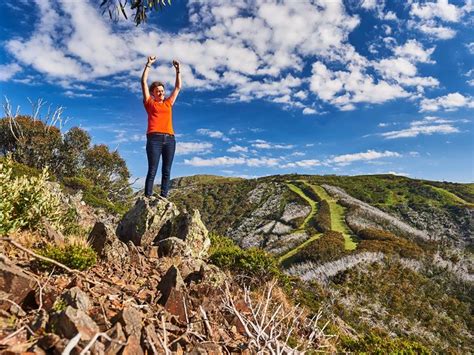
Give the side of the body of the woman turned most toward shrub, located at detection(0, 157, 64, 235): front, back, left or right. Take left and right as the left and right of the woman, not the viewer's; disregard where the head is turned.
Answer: right

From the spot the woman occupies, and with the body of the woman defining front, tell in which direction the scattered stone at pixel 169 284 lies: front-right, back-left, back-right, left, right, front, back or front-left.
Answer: front-right

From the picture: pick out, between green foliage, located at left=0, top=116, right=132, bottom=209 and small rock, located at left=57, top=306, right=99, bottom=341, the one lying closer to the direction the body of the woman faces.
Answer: the small rock

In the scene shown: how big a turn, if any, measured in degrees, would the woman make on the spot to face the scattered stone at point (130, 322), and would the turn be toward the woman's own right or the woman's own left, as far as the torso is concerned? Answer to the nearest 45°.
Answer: approximately 45° to the woman's own right

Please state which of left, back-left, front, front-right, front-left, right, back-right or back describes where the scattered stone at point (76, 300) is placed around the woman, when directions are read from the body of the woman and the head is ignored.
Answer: front-right

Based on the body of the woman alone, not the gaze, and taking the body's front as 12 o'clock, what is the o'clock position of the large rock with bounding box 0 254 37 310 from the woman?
The large rock is roughly at 2 o'clock from the woman.

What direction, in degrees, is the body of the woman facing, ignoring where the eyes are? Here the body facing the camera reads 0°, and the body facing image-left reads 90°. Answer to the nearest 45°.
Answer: approximately 315°

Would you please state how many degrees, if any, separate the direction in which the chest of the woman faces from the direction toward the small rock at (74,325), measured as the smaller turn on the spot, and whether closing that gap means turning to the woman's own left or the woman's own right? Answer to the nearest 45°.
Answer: approximately 45° to the woman's own right
